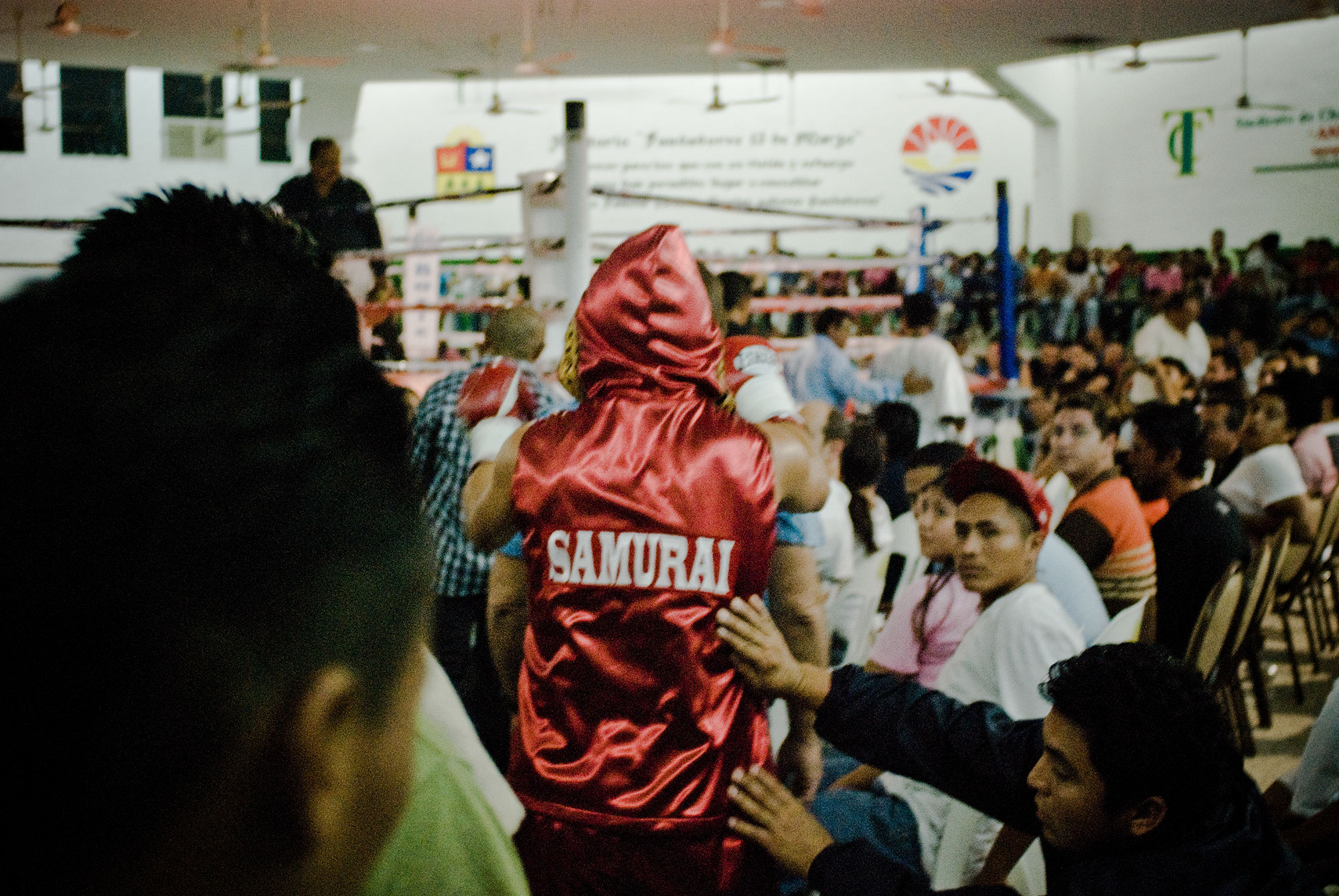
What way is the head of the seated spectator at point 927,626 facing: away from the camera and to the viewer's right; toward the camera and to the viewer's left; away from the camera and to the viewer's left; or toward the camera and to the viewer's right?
toward the camera and to the viewer's left

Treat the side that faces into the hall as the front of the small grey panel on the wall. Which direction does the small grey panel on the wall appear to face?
toward the camera

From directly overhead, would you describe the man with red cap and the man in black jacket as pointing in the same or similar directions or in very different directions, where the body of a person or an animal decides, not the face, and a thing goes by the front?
same or similar directions

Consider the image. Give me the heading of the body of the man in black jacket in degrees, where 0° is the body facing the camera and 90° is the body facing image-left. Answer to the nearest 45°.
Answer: approximately 90°

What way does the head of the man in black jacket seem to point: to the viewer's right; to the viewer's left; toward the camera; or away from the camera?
to the viewer's left

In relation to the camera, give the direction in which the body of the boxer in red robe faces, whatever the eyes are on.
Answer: away from the camera

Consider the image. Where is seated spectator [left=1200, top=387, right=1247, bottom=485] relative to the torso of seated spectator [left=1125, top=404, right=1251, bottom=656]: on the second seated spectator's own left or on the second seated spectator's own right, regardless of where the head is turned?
on the second seated spectator's own right

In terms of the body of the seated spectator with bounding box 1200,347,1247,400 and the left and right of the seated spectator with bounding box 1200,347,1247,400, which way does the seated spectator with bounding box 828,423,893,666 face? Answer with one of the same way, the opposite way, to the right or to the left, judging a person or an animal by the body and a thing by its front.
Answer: to the right

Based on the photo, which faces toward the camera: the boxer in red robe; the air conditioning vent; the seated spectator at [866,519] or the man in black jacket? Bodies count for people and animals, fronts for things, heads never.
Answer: the air conditioning vent

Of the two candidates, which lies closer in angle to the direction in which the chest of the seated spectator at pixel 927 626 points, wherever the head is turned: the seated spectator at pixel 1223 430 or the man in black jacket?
the man in black jacket

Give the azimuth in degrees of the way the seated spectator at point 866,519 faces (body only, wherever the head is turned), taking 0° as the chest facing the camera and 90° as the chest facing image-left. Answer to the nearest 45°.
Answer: approximately 135°

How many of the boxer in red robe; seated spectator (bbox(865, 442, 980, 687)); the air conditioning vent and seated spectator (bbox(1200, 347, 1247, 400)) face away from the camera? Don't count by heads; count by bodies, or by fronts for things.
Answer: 1

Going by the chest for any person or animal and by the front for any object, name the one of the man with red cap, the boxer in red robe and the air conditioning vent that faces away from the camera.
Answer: the boxer in red robe
